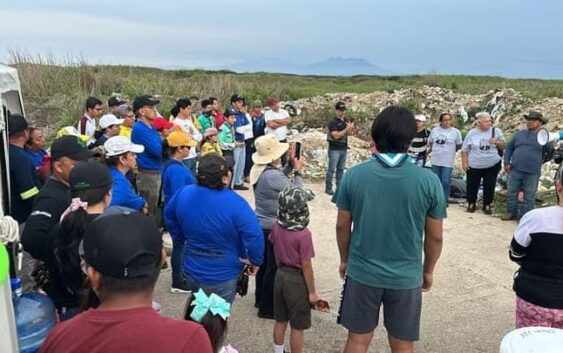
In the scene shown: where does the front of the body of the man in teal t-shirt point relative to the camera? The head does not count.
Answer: away from the camera

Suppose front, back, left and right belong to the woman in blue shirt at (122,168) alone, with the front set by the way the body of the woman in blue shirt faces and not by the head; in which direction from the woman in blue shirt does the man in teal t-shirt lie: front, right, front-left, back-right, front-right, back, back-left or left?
front-right

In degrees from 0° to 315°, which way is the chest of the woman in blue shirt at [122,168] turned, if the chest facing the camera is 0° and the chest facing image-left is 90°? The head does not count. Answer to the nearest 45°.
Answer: approximately 270°

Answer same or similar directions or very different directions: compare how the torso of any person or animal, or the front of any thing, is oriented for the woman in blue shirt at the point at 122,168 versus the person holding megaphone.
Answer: very different directions

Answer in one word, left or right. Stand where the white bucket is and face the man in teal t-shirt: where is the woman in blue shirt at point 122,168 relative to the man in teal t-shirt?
left

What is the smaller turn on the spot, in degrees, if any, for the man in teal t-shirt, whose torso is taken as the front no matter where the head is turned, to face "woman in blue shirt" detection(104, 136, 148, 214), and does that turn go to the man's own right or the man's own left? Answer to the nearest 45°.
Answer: approximately 90° to the man's own left

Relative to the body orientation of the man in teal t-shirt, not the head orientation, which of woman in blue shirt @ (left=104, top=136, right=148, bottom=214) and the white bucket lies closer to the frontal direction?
the woman in blue shirt

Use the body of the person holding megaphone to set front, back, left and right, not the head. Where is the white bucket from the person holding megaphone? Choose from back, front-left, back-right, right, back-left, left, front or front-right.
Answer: front-left

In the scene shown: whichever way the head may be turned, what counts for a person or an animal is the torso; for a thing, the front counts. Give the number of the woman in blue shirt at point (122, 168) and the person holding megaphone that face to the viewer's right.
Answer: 1

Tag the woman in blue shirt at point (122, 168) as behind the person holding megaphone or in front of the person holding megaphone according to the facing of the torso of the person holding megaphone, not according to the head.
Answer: in front

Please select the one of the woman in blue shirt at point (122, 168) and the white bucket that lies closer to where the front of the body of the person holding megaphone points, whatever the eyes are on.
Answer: the woman in blue shirt
